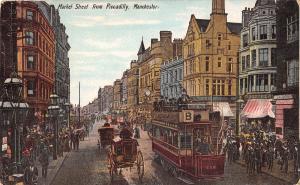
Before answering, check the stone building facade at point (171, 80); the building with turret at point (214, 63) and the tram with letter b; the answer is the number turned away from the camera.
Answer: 0

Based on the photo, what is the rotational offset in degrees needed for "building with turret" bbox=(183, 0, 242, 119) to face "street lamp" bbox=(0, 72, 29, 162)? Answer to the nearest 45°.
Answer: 0° — it already faces it

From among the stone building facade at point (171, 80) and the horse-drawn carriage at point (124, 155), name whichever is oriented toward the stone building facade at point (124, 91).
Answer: the horse-drawn carriage

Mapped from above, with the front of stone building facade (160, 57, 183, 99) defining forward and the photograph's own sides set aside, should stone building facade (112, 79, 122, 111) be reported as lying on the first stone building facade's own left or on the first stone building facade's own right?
on the first stone building facade's own right

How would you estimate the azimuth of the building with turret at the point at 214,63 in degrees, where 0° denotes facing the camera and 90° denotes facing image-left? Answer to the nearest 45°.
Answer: approximately 45°

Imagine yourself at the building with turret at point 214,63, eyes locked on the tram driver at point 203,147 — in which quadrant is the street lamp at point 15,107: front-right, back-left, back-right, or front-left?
front-right

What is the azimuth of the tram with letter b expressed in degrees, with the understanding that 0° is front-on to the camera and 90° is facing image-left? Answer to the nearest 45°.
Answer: approximately 315°

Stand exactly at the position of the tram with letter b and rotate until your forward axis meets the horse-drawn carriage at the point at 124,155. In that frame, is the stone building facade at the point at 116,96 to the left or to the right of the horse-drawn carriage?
right

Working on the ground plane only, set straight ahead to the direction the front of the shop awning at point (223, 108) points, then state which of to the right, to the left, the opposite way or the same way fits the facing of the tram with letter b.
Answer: to the left

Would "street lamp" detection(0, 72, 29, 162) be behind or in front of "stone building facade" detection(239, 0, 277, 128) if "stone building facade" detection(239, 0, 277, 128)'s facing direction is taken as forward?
in front

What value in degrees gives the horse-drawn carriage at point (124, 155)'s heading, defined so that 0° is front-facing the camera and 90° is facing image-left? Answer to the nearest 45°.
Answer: approximately 180°

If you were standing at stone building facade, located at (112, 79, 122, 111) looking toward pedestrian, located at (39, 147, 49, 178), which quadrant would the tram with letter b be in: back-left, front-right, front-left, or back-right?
front-left

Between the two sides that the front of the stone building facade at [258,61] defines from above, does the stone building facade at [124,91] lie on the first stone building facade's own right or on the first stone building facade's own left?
on the first stone building facade's own right

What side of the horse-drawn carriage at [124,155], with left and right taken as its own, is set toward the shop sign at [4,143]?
left

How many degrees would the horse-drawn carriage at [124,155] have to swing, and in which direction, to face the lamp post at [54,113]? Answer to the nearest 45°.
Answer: approximately 45° to its left

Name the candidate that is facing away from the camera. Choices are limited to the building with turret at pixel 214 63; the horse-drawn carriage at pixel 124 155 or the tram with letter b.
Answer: the horse-drawn carriage
